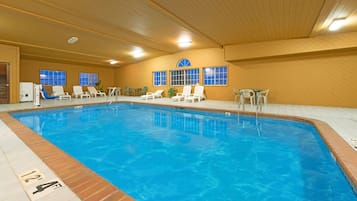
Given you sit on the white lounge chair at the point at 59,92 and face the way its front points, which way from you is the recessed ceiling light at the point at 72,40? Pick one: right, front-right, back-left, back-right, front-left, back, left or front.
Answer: front-right

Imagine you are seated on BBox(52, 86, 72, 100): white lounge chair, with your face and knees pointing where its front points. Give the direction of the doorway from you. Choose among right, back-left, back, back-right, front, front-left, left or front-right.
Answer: right

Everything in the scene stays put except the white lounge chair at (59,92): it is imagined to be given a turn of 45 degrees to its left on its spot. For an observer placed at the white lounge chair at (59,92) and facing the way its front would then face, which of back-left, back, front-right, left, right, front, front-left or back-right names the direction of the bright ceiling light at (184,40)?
front-right

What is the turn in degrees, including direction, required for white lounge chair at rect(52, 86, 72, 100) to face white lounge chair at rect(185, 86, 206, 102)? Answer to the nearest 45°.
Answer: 0° — it already faces it

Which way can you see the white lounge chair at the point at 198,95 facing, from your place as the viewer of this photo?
facing the viewer and to the left of the viewer

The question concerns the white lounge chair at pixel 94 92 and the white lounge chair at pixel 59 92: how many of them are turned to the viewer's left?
0

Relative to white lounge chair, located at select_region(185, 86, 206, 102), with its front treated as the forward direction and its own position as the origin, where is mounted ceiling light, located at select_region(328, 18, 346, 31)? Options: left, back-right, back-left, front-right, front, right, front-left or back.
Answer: left

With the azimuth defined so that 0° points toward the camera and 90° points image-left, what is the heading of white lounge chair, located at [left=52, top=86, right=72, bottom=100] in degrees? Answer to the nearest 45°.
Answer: approximately 315°

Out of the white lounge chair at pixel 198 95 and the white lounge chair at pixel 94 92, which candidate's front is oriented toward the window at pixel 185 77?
the white lounge chair at pixel 94 92

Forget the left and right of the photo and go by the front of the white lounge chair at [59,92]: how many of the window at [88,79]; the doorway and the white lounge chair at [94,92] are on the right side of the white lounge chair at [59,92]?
1

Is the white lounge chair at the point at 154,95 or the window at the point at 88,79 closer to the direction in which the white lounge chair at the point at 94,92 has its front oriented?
the white lounge chair
